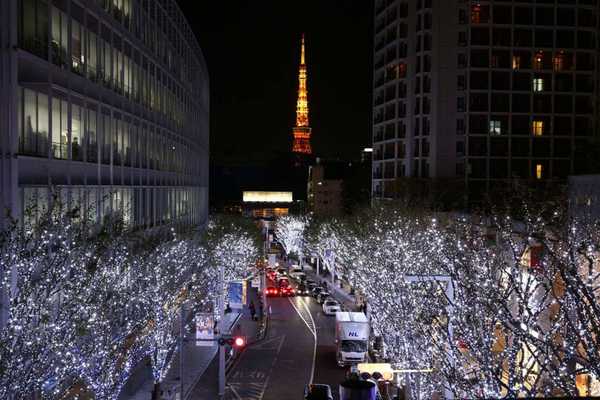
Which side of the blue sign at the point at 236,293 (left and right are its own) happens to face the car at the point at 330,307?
left

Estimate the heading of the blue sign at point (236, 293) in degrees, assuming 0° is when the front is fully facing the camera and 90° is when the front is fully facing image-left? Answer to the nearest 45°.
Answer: approximately 0°

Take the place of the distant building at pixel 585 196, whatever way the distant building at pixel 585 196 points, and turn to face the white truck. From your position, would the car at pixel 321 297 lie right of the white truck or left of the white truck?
right

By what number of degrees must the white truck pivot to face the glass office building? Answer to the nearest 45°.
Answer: approximately 45° to its right

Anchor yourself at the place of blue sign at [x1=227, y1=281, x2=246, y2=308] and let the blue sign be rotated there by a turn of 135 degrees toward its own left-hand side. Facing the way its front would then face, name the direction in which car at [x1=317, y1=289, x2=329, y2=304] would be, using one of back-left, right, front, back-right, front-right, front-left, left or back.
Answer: front

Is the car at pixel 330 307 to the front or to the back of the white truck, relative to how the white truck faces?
to the back
